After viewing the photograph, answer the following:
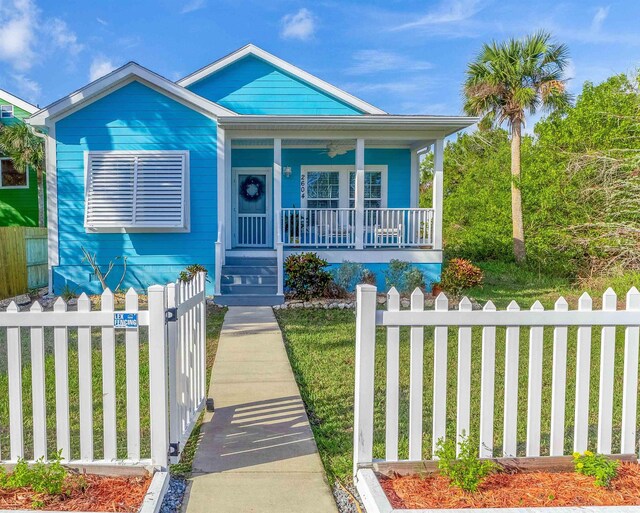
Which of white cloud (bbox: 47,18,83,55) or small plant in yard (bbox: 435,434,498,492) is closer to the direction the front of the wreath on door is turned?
the small plant in yard

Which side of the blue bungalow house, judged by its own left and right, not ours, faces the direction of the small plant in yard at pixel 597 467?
front

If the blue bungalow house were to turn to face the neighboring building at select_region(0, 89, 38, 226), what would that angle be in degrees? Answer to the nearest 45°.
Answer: approximately 135° to its right

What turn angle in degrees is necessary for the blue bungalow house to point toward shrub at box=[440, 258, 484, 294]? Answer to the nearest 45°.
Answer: approximately 90° to its left

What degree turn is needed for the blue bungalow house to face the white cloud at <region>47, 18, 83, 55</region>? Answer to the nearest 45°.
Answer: approximately 135° to its right

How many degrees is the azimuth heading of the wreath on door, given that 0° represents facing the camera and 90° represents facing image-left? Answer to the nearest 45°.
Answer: approximately 0°

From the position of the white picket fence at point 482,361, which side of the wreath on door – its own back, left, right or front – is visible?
front

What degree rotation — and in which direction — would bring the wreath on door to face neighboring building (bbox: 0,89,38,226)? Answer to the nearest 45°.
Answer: approximately 135° to its right

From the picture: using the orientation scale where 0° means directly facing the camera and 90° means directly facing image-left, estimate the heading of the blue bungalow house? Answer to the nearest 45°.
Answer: approximately 0°

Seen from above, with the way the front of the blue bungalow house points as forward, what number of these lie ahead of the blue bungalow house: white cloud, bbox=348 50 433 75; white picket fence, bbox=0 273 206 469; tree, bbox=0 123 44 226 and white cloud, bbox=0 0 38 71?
1

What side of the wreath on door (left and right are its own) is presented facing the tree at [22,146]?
right

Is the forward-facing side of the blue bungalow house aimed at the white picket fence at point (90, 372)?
yes

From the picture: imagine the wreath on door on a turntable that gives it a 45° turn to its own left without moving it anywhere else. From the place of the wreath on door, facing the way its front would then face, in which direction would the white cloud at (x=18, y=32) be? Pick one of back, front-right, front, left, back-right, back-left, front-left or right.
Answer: back
